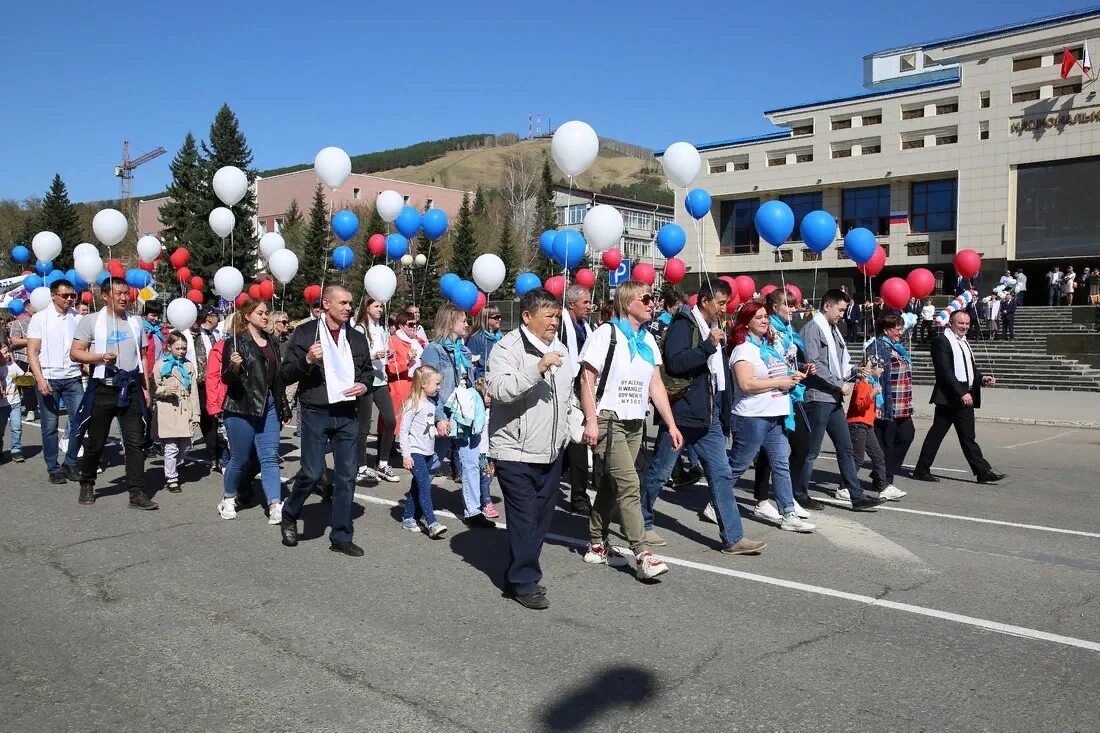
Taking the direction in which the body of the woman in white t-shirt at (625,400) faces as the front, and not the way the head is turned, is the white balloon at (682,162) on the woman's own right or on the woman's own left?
on the woman's own left

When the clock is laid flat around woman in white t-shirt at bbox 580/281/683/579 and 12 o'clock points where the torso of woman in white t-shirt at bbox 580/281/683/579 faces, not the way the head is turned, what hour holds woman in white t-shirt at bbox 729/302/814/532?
woman in white t-shirt at bbox 729/302/814/532 is roughly at 9 o'clock from woman in white t-shirt at bbox 580/281/683/579.

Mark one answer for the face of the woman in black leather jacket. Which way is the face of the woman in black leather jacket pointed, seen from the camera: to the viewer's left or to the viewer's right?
to the viewer's right

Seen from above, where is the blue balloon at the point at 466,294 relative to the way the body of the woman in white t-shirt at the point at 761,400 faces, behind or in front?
behind

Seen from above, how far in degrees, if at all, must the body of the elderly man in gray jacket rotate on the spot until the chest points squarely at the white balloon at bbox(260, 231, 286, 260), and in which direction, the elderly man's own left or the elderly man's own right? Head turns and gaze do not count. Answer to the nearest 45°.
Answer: approximately 180°

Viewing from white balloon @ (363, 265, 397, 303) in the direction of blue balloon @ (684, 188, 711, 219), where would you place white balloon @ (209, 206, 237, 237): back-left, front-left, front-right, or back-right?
back-left

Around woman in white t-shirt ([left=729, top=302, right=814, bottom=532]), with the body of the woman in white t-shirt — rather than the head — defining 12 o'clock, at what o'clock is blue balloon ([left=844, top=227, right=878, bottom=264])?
The blue balloon is roughly at 8 o'clock from the woman in white t-shirt.
